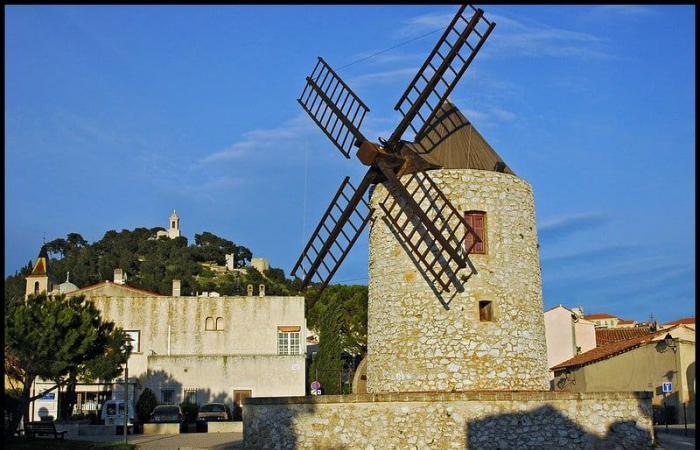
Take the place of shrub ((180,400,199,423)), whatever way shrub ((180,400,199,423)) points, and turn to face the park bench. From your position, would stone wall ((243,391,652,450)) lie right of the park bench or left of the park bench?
left

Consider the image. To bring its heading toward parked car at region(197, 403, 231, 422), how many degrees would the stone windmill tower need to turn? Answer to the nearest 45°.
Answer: approximately 90° to its right

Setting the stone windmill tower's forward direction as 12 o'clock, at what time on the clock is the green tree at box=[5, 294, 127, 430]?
The green tree is roughly at 2 o'clock from the stone windmill tower.

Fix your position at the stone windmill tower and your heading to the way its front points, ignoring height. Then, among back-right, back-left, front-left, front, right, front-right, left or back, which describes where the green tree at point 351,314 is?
back-right

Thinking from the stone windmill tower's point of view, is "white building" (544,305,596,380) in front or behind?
behind

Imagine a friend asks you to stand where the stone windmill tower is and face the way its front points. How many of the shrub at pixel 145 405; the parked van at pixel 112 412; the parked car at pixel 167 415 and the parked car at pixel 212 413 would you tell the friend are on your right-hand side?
4

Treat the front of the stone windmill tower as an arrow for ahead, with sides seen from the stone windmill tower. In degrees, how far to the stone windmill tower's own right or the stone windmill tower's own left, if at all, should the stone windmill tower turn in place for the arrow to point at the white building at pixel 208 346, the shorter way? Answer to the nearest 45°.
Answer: approximately 90° to the stone windmill tower's own right

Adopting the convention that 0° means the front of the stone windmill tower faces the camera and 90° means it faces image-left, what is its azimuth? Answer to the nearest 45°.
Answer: approximately 45°

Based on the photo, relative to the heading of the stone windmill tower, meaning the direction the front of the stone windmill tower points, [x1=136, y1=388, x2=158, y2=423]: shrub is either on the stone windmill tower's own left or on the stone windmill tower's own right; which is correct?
on the stone windmill tower's own right
